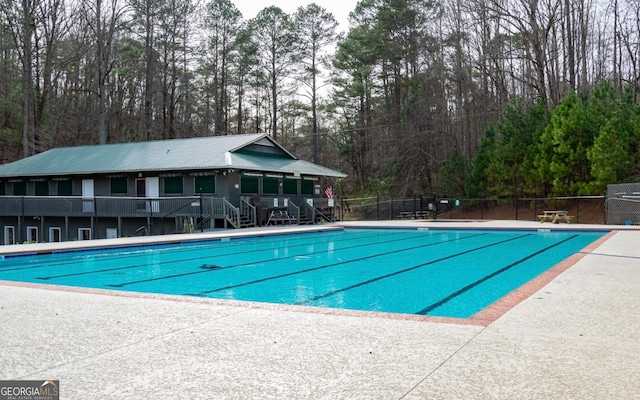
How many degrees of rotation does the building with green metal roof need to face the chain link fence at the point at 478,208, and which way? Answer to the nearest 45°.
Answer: approximately 45° to its left

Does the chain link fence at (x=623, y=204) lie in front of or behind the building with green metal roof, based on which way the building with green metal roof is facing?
in front

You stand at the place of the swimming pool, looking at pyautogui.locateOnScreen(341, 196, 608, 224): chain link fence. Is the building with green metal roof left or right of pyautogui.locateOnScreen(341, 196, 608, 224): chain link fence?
left

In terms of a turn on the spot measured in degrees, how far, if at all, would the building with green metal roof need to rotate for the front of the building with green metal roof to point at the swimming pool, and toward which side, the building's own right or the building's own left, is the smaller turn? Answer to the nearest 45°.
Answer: approximately 45° to the building's own right

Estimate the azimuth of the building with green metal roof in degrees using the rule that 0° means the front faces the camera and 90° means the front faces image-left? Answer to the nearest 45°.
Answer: approximately 315°

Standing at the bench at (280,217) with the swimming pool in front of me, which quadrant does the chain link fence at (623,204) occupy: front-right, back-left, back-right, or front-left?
front-left
